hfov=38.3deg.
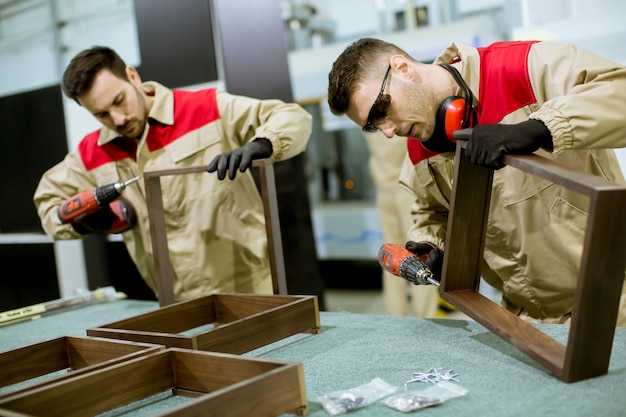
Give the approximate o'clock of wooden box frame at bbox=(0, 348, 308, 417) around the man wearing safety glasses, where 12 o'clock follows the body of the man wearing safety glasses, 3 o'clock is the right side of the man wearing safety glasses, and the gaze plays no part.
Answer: The wooden box frame is roughly at 12 o'clock from the man wearing safety glasses.

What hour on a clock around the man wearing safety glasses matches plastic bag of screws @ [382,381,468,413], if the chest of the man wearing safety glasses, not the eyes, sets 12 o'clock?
The plastic bag of screws is roughly at 11 o'clock from the man wearing safety glasses.

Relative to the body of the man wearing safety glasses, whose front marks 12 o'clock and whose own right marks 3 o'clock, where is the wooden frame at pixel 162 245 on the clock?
The wooden frame is roughly at 2 o'clock from the man wearing safety glasses.

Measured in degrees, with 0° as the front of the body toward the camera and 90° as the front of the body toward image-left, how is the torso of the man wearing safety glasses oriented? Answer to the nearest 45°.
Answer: approximately 45°
